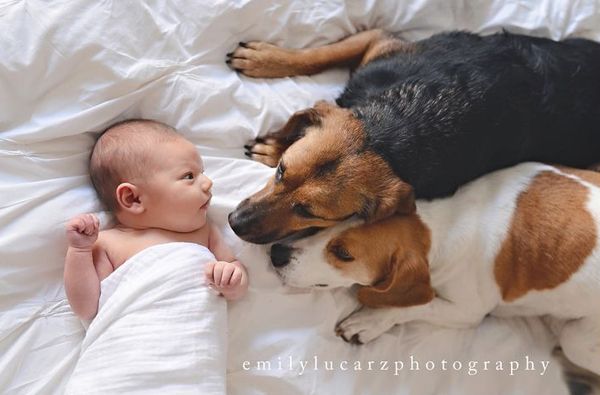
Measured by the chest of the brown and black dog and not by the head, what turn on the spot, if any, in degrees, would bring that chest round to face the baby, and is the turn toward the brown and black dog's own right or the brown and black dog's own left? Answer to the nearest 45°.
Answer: approximately 45° to the brown and black dog's own left

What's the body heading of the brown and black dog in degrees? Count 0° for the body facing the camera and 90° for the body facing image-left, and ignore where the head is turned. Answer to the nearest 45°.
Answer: approximately 90°

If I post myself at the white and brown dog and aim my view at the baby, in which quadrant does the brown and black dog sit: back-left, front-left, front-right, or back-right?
front-right

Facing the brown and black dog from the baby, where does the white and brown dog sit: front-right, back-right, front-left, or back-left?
front-right

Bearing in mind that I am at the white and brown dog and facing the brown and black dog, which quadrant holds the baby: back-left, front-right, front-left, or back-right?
front-left
